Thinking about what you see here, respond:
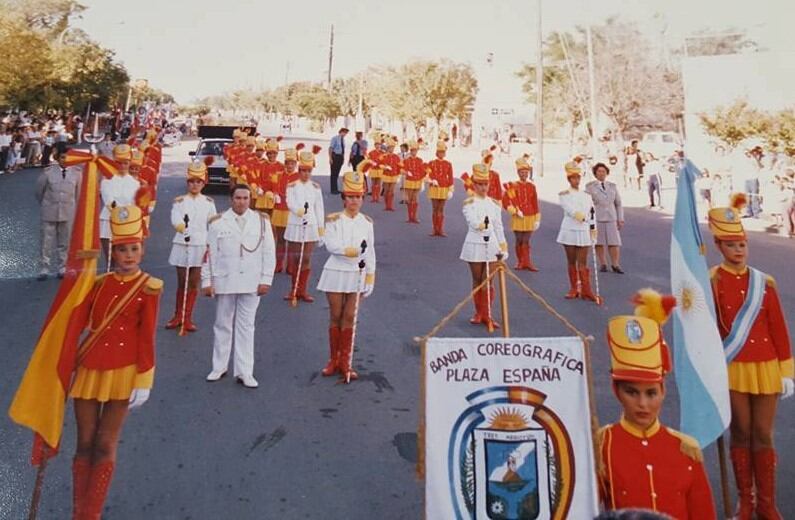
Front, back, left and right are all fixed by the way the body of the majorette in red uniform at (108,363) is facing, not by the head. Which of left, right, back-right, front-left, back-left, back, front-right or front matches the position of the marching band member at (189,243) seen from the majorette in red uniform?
back

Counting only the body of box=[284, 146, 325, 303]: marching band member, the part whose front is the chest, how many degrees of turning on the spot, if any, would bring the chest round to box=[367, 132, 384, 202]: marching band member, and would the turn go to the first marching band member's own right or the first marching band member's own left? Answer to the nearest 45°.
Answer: approximately 180°
